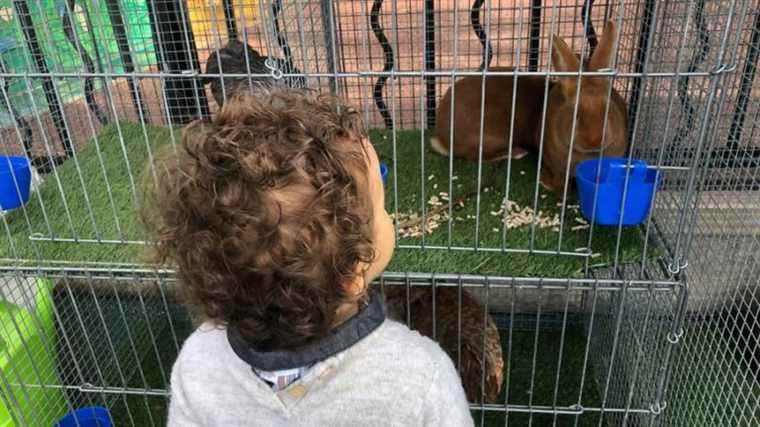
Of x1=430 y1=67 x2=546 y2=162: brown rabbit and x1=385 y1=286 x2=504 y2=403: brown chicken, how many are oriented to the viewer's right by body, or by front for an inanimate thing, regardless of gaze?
1

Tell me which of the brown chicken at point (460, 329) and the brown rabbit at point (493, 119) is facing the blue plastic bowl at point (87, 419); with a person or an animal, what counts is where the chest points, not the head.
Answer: the brown chicken at point (460, 329)

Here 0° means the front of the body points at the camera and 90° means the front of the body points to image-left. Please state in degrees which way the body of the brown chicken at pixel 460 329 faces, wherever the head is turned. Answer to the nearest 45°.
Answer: approximately 90°

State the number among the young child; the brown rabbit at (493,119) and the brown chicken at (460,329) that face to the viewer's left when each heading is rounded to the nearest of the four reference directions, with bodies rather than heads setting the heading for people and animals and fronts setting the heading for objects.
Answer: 1

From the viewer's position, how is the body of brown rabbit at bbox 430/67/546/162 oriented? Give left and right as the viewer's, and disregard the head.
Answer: facing to the right of the viewer

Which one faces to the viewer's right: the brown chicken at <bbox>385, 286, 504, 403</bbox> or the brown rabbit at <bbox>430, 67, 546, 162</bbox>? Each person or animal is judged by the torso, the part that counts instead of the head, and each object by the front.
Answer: the brown rabbit at <bbox>430, 67, 546, 162</bbox>

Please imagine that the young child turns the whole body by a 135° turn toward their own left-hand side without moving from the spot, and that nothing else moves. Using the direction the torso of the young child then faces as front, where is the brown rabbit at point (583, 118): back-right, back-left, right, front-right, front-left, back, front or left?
back-right

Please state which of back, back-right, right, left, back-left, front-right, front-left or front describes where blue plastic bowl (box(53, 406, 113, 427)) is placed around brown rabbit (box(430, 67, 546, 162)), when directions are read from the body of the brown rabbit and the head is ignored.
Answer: back-right

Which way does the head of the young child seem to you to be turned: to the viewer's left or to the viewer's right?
to the viewer's right

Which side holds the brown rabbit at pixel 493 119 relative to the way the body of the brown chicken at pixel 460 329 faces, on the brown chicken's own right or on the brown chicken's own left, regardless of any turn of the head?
on the brown chicken's own right

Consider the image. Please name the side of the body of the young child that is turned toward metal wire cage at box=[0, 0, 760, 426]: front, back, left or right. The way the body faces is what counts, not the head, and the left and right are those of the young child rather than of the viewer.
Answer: front

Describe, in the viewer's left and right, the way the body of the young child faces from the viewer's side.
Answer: facing away from the viewer and to the right of the viewer

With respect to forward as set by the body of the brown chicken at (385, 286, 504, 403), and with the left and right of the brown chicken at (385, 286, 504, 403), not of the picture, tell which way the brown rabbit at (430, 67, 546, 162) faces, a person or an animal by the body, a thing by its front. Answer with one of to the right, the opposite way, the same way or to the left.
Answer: the opposite way

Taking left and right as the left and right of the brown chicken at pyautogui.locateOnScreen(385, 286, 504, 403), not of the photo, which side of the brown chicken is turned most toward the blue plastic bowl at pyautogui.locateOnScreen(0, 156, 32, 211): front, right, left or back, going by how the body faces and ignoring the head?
front
